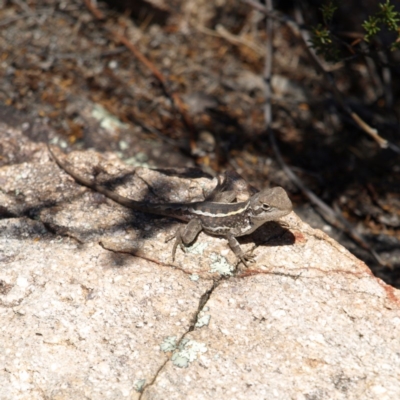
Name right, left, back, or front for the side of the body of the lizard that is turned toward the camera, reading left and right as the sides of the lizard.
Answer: right

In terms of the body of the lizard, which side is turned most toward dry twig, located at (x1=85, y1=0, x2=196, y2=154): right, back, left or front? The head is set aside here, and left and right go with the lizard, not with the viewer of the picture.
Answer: left

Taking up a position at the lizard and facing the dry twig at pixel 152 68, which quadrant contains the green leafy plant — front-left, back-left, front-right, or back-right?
front-right
